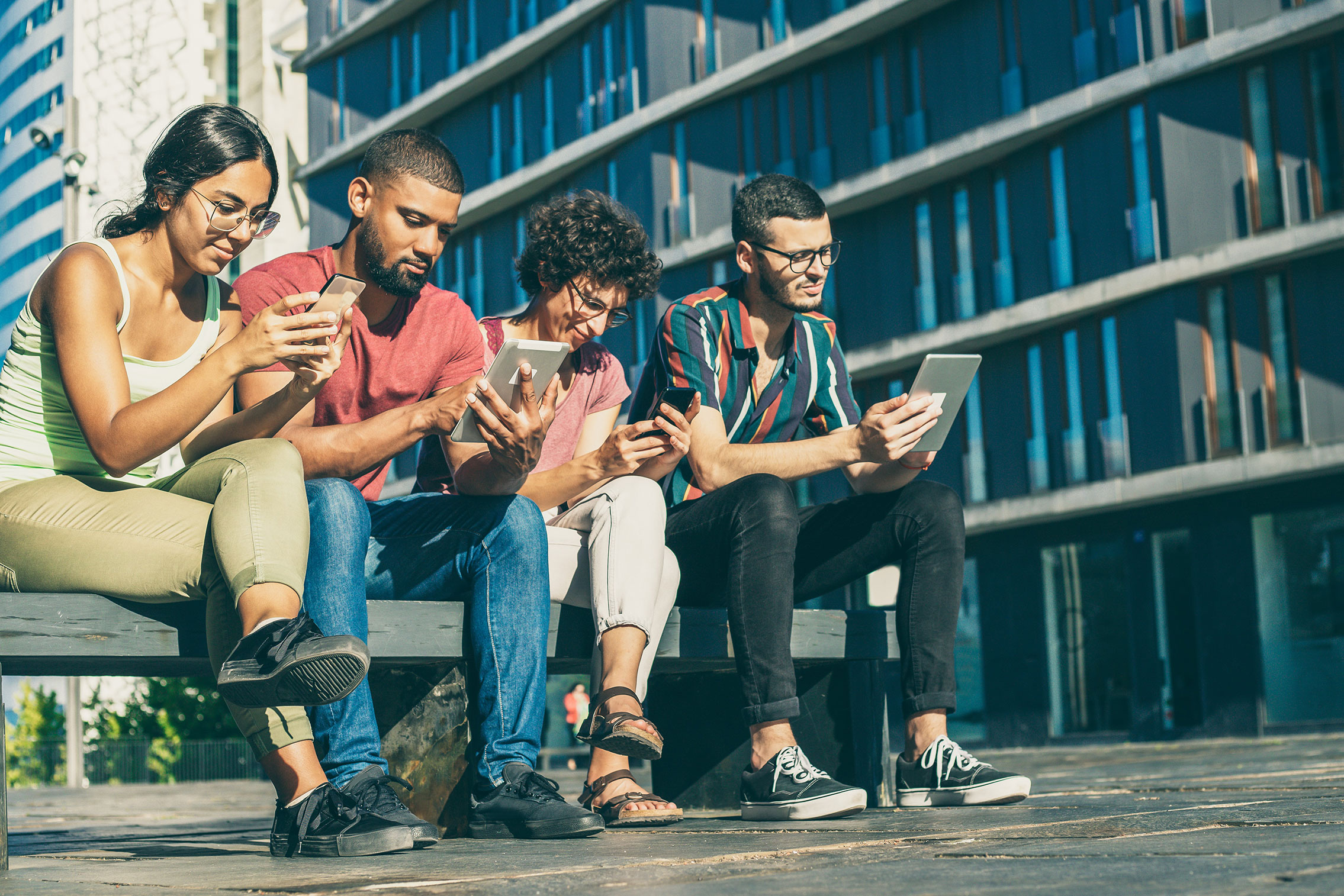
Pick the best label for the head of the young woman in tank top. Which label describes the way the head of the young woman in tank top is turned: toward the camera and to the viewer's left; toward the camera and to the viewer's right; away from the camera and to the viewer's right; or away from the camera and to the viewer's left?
toward the camera and to the viewer's right

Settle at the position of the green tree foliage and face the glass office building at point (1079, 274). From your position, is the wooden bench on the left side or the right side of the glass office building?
right

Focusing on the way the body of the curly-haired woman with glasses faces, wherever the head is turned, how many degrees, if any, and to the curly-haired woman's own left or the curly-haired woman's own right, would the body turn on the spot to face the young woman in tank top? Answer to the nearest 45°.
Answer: approximately 90° to the curly-haired woman's own right

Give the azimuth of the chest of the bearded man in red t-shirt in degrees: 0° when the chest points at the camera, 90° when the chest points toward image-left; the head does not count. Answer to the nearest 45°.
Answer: approximately 315°

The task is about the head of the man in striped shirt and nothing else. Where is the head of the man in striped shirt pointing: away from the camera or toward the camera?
toward the camera

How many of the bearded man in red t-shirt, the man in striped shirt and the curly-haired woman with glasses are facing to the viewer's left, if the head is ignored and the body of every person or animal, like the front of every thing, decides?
0

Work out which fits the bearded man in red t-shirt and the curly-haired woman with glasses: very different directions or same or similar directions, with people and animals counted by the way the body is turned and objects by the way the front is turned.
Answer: same or similar directions

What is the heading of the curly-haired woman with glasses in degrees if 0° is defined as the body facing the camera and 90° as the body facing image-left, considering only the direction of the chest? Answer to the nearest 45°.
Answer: approximately 315°

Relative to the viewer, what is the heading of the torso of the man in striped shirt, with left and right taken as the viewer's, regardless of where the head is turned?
facing the viewer and to the right of the viewer

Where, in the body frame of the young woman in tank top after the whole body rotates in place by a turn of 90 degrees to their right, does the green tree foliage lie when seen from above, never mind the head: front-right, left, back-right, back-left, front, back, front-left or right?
back-right

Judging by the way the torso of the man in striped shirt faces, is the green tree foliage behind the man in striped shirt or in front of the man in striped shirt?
behind

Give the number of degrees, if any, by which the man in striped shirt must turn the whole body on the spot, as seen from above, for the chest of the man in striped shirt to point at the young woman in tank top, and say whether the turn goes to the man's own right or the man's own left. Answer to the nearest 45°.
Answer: approximately 90° to the man's own right

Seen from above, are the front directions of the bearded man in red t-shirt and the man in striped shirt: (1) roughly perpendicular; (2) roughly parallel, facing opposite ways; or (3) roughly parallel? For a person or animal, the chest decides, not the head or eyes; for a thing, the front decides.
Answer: roughly parallel
